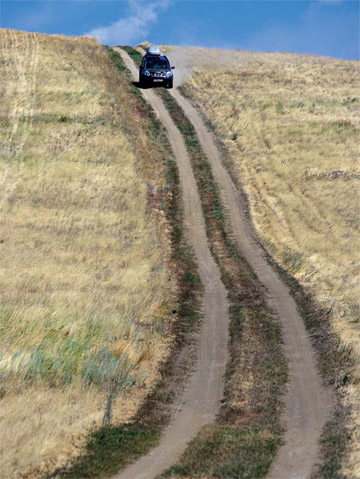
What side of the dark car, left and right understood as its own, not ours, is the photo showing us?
front
